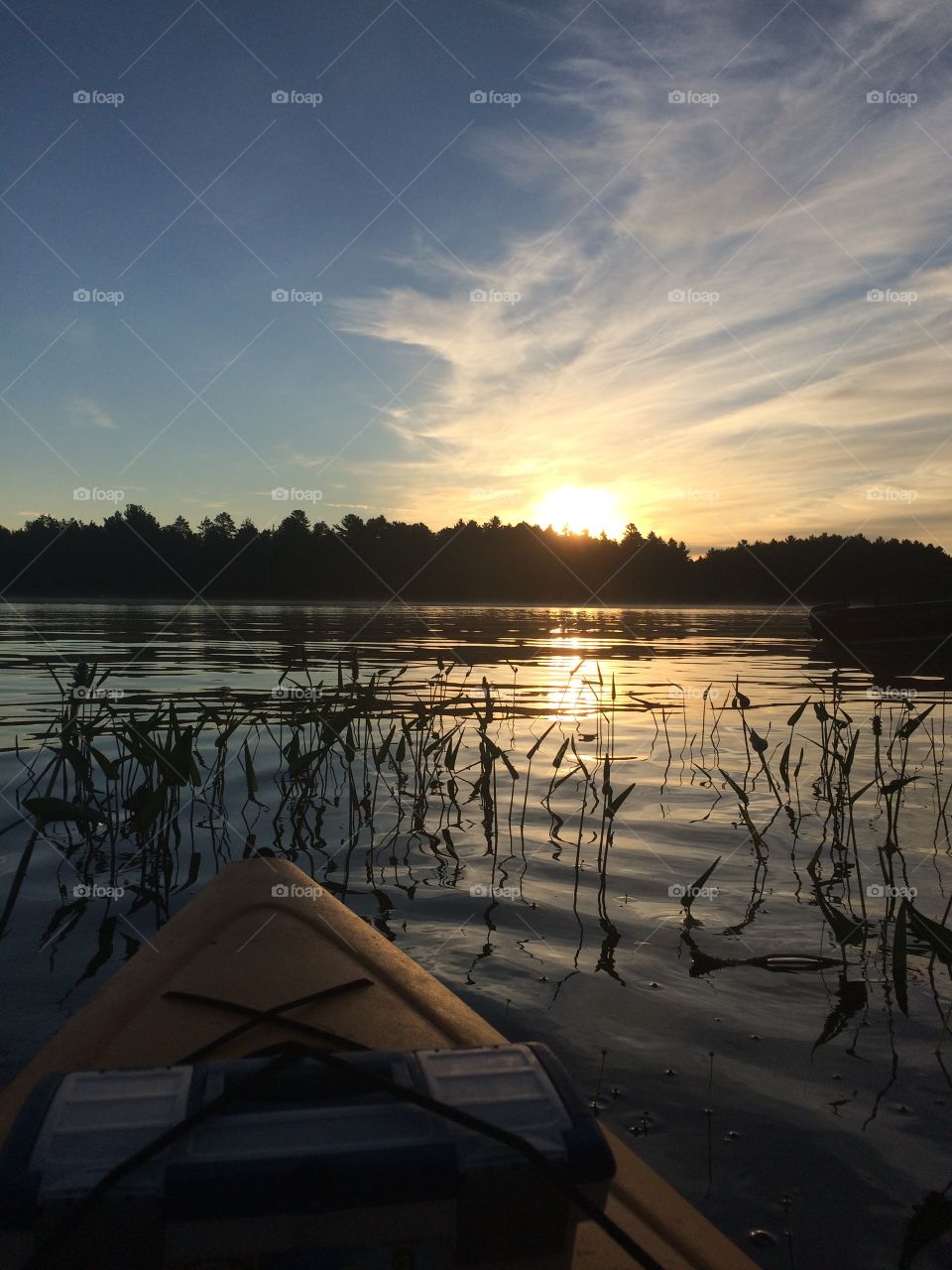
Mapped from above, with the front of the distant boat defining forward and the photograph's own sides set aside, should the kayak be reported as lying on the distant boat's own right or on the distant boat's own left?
on the distant boat's own left

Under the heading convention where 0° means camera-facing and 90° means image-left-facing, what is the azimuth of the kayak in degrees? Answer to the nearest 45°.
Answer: approximately 180°

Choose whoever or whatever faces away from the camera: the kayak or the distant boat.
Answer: the kayak

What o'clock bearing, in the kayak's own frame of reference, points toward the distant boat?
The distant boat is roughly at 1 o'clock from the kayak.

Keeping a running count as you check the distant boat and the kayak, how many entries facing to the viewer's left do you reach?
1

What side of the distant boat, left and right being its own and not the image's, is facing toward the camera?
left
